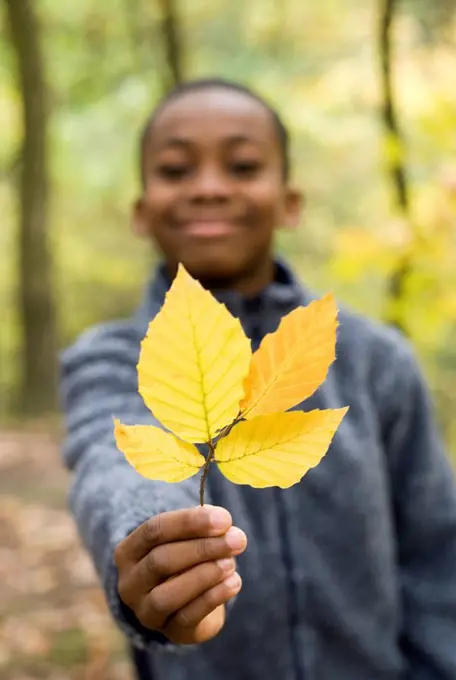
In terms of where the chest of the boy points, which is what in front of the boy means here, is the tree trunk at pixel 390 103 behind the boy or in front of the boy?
behind

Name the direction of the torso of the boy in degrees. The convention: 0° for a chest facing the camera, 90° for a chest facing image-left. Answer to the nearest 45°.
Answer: approximately 0°

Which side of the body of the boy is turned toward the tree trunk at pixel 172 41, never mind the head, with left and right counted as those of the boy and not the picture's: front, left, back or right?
back

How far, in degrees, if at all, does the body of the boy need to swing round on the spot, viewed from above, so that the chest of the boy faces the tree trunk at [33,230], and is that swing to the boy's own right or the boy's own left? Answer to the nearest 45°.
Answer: approximately 180°
